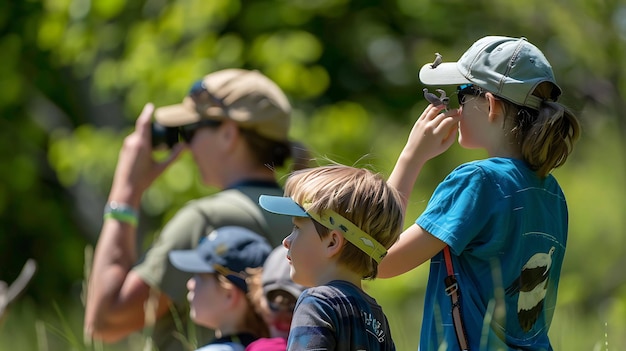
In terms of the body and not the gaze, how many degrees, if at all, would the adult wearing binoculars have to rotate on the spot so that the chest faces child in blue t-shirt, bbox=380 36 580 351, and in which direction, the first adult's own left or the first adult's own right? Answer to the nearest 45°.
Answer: approximately 135° to the first adult's own left

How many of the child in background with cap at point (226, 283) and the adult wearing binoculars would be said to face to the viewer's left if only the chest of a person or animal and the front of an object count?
2

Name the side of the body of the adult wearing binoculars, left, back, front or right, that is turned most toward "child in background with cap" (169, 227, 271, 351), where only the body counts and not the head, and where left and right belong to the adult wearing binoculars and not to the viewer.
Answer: left

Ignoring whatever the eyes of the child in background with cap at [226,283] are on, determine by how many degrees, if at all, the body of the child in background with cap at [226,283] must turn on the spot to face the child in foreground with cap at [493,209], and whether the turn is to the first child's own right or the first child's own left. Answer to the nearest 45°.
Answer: approximately 135° to the first child's own left

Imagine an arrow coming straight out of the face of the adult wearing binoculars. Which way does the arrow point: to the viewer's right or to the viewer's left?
to the viewer's left

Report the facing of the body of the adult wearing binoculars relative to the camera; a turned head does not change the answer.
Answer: to the viewer's left

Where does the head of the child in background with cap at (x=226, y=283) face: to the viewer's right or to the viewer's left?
to the viewer's left

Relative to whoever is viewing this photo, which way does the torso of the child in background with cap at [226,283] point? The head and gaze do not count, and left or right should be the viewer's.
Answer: facing to the left of the viewer
